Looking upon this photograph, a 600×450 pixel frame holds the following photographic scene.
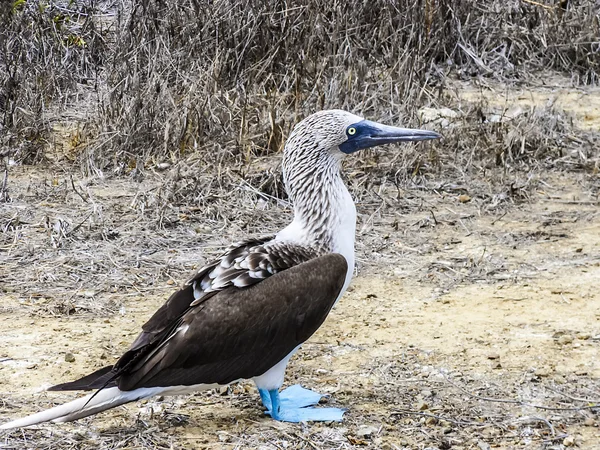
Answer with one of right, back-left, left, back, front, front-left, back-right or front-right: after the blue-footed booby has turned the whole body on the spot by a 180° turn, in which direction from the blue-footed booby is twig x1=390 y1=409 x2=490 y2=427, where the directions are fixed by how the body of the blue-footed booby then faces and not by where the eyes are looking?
back

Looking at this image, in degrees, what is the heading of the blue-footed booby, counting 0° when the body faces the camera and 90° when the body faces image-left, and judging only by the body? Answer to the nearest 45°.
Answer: approximately 270°

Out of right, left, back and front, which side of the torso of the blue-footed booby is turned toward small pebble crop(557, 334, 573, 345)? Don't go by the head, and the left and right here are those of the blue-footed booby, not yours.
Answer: front

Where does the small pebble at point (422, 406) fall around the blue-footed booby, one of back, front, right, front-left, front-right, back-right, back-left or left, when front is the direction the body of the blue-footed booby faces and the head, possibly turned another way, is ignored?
front

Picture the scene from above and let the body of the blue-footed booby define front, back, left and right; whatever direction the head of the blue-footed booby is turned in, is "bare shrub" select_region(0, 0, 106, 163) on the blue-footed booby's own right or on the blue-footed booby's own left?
on the blue-footed booby's own left

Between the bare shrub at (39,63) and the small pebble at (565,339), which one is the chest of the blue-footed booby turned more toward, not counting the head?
the small pebble

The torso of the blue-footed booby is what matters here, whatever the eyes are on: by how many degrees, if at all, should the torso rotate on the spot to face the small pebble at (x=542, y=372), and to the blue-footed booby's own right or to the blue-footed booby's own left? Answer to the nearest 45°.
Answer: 0° — it already faces it

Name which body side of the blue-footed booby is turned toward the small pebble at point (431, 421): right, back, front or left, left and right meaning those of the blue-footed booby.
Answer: front

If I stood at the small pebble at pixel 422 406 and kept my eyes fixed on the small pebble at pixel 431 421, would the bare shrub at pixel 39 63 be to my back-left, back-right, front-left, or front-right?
back-right
